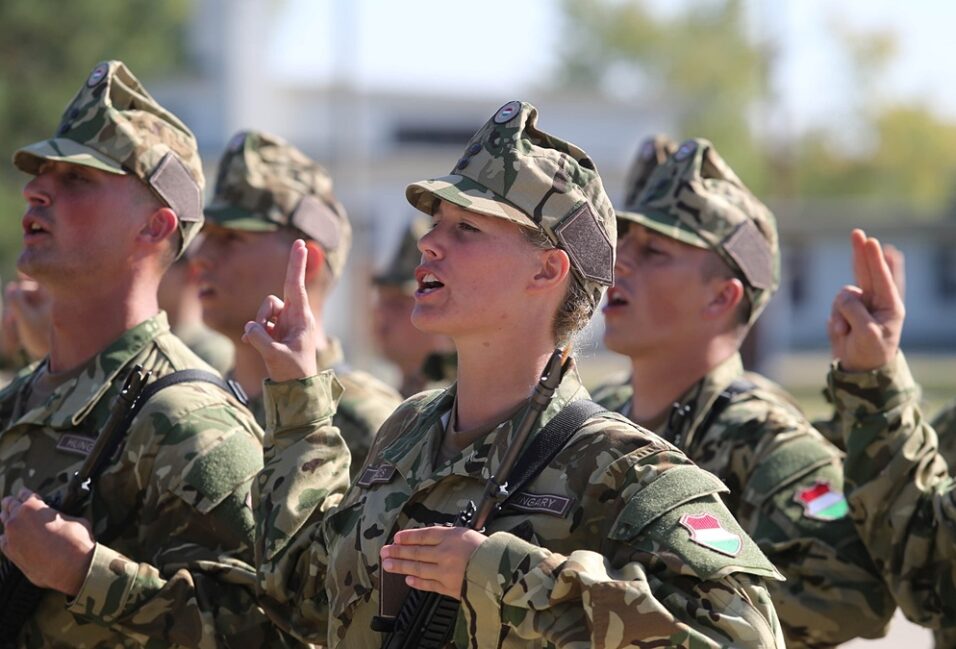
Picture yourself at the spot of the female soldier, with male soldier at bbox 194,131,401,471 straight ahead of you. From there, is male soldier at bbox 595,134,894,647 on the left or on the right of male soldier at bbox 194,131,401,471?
right

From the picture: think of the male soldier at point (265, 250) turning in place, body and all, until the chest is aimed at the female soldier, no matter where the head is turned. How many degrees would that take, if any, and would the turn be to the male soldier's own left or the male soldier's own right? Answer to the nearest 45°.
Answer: approximately 45° to the male soldier's own left

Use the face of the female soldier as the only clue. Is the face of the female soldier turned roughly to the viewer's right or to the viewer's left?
to the viewer's left

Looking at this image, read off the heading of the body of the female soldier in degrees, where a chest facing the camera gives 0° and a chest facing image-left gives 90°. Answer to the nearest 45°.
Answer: approximately 45°

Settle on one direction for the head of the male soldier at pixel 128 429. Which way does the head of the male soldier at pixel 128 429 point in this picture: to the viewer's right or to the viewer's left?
to the viewer's left

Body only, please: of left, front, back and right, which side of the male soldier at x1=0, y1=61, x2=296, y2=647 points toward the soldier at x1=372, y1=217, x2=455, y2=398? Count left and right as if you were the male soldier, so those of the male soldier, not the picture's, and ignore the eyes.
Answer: back

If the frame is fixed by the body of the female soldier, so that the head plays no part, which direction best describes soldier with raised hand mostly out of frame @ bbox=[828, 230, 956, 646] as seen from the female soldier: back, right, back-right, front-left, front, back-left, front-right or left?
back
